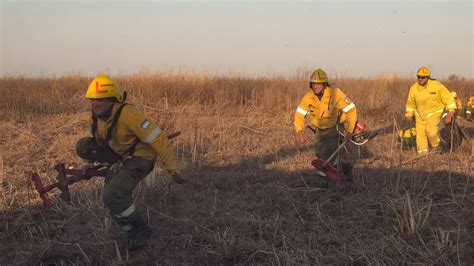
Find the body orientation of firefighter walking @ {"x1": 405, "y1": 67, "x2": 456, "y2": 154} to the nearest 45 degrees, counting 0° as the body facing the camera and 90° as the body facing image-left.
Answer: approximately 45°

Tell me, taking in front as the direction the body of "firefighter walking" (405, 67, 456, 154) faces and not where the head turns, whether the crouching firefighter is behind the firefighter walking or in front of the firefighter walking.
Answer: in front
